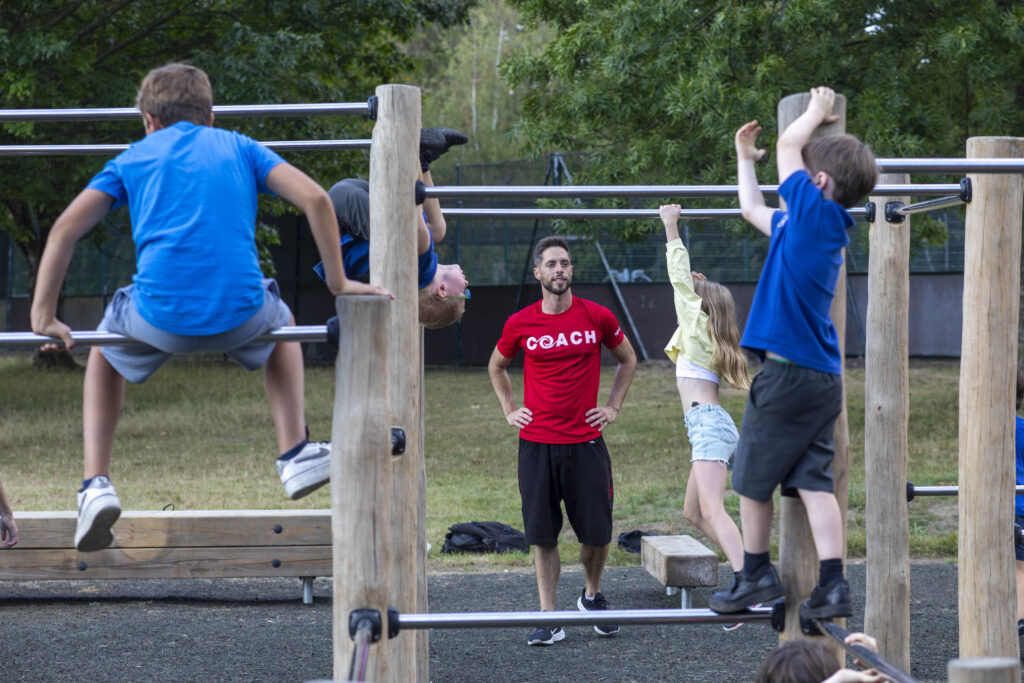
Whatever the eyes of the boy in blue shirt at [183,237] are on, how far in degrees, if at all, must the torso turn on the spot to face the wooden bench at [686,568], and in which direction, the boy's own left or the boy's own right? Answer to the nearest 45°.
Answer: approximately 45° to the boy's own right

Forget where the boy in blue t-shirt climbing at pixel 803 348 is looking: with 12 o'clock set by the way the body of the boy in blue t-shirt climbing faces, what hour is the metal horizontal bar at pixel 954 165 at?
The metal horizontal bar is roughly at 4 o'clock from the boy in blue t-shirt climbing.

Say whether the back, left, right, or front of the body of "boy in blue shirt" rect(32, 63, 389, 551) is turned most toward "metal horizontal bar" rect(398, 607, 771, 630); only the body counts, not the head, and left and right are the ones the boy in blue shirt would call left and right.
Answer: right

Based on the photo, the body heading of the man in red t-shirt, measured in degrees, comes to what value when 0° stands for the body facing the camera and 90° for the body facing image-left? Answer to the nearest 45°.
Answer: approximately 0°

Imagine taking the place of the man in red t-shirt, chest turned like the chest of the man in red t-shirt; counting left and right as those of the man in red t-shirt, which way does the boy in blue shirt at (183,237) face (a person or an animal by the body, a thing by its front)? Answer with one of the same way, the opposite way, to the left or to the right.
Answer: the opposite way

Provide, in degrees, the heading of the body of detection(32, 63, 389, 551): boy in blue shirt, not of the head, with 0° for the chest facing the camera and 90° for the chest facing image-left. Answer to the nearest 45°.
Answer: approximately 180°

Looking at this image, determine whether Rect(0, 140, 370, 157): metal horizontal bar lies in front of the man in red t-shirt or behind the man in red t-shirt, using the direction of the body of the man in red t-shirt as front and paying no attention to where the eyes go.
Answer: in front

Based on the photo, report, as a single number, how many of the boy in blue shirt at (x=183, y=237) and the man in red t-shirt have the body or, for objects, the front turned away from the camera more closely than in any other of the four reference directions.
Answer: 1
